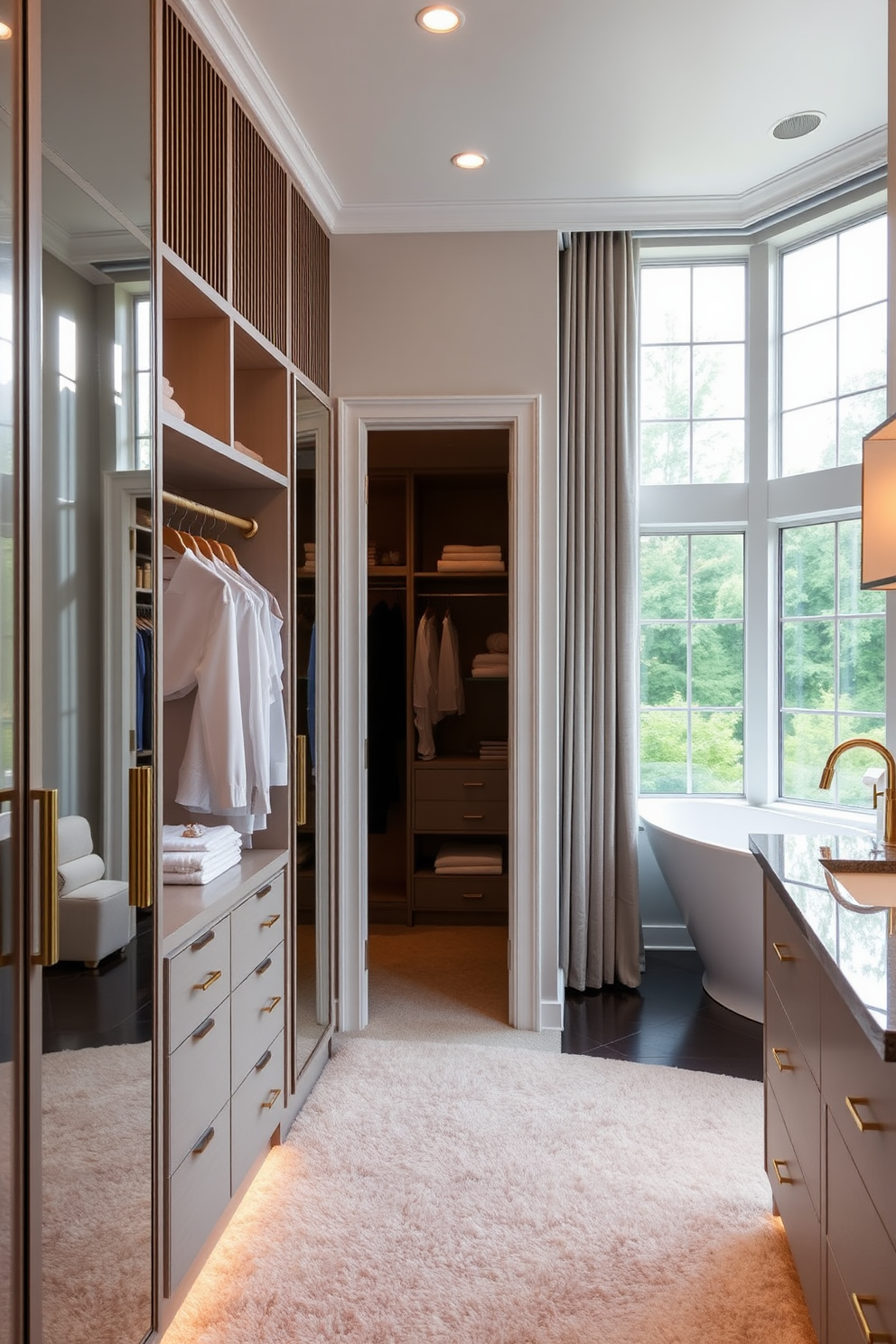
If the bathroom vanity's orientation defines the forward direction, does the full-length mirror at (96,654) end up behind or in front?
in front

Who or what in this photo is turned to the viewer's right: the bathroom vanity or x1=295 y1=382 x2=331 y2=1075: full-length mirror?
the full-length mirror

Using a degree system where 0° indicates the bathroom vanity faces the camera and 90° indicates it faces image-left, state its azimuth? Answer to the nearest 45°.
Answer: approximately 90°

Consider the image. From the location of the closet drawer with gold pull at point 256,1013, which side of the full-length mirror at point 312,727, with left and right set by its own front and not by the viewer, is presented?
right

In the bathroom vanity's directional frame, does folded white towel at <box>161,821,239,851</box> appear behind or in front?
in front

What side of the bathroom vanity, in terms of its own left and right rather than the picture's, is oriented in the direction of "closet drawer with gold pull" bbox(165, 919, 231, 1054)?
front

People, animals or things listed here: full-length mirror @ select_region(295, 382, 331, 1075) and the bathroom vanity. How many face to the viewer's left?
1

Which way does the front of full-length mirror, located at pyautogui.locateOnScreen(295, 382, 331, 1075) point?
to the viewer's right

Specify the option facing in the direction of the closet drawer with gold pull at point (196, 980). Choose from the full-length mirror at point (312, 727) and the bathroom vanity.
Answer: the bathroom vanity

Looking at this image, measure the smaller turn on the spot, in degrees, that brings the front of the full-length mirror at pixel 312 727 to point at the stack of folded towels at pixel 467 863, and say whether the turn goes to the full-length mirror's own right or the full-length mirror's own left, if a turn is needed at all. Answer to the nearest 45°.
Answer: approximately 45° to the full-length mirror's own left
